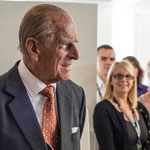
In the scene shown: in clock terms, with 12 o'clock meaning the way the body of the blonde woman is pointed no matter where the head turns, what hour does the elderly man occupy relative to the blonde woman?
The elderly man is roughly at 2 o'clock from the blonde woman.

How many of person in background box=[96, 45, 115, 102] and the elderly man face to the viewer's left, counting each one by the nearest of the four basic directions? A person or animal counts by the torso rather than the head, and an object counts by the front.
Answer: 0

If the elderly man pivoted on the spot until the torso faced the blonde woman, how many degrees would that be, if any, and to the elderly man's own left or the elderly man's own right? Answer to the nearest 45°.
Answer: approximately 90° to the elderly man's own left

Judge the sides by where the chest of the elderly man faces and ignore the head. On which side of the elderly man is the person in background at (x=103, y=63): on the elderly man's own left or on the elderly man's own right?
on the elderly man's own left

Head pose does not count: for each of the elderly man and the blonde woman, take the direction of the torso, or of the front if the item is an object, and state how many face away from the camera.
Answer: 0

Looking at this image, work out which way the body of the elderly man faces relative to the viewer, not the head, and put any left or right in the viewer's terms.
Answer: facing the viewer and to the right of the viewer

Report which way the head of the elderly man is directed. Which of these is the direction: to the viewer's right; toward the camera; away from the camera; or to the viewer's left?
to the viewer's right

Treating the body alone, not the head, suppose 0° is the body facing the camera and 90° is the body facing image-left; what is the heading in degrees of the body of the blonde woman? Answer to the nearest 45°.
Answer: approximately 315°
